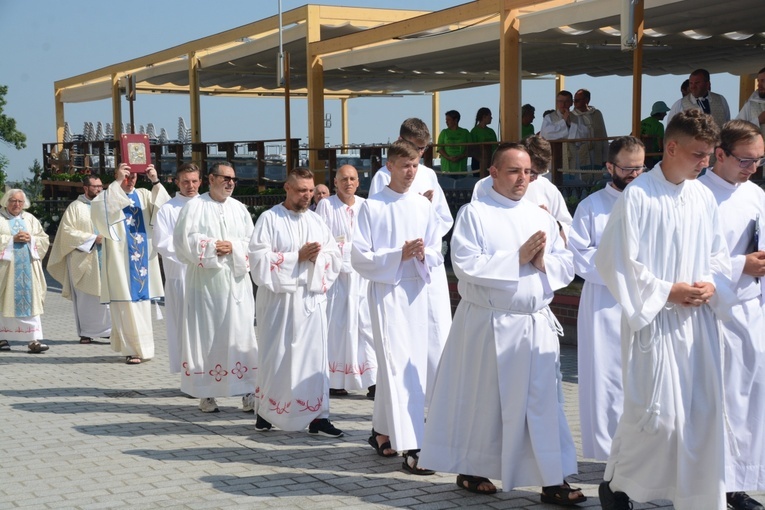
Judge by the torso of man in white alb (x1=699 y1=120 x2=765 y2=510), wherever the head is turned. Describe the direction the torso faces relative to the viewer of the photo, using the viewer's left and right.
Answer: facing the viewer and to the right of the viewer

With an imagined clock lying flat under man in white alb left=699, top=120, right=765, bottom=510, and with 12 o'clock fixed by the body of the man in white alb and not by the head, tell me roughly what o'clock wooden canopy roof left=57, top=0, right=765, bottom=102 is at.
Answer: The wooden canopy roof is roughly at 7 o'clock from the man in white alb.

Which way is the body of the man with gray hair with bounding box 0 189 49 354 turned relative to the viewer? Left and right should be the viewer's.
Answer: facing the viewer

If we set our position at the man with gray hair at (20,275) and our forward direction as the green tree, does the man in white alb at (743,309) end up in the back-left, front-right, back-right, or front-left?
back-right

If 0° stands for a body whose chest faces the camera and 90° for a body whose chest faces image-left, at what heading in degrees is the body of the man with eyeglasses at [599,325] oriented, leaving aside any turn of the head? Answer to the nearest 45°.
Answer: approximately 315°

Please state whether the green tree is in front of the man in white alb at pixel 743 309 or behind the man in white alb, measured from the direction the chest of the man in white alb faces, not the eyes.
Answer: behind
